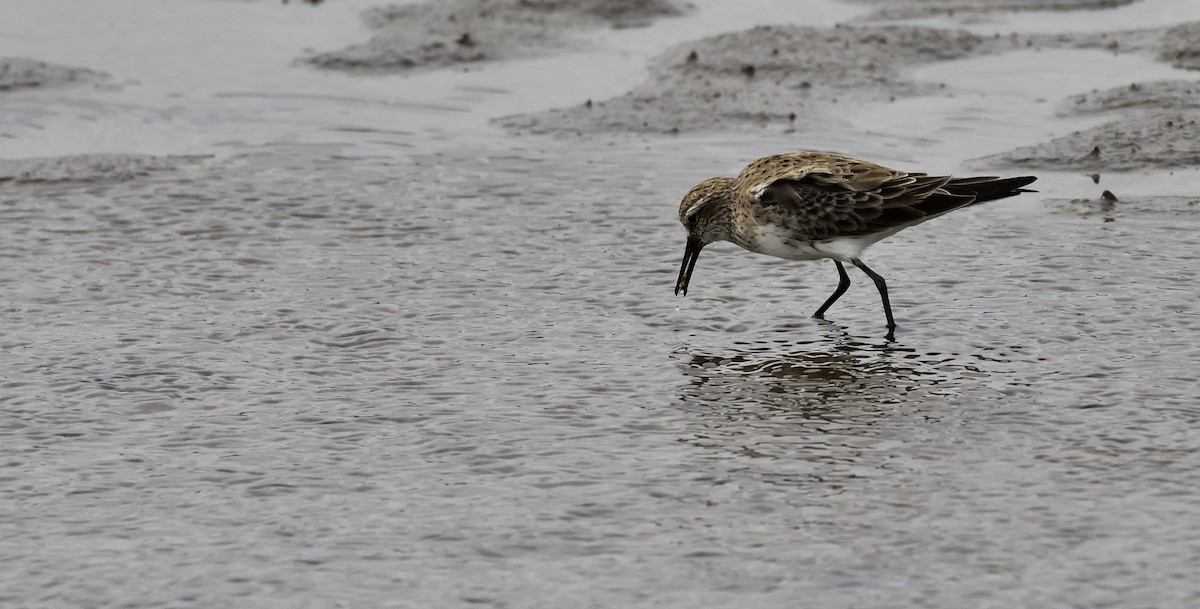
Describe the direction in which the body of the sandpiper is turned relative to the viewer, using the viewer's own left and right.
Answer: facing to the left of the viewer
